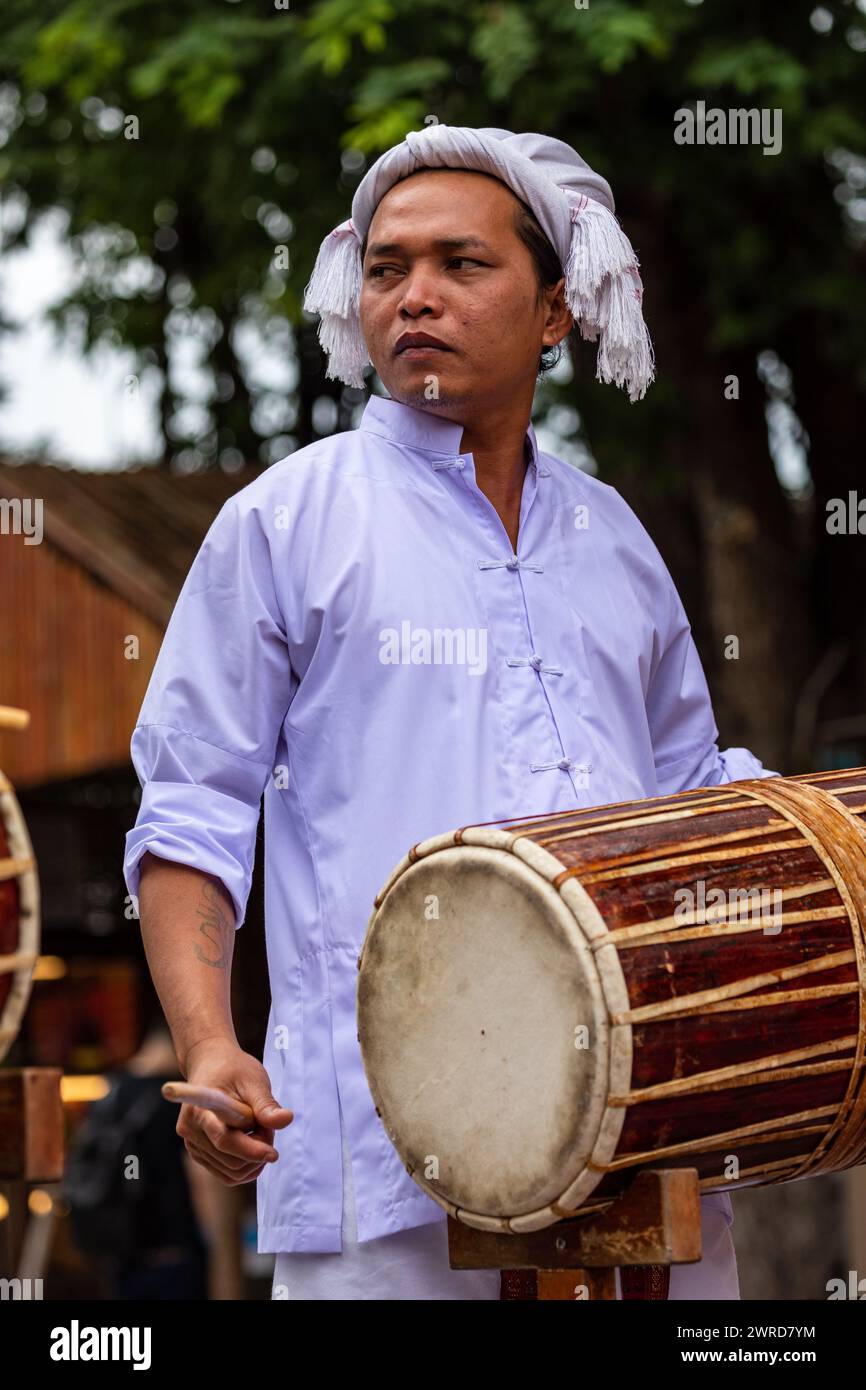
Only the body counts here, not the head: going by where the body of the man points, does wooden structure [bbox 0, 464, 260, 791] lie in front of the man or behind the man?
behind

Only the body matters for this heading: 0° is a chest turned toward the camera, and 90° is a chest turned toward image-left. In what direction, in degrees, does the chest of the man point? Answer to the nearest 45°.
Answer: approximately 315°

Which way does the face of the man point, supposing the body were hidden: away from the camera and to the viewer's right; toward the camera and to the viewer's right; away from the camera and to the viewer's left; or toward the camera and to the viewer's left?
toward the camera and to the viewer's left
